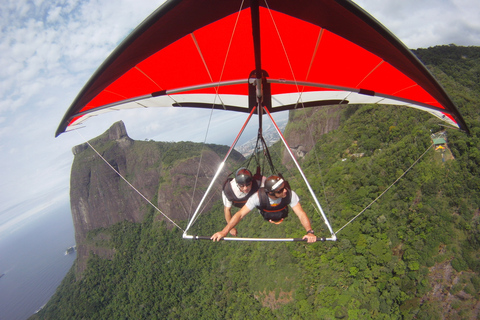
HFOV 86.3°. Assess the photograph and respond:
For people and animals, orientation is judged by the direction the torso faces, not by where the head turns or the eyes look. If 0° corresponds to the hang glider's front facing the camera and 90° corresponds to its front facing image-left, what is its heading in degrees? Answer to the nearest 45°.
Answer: approximately 0°
